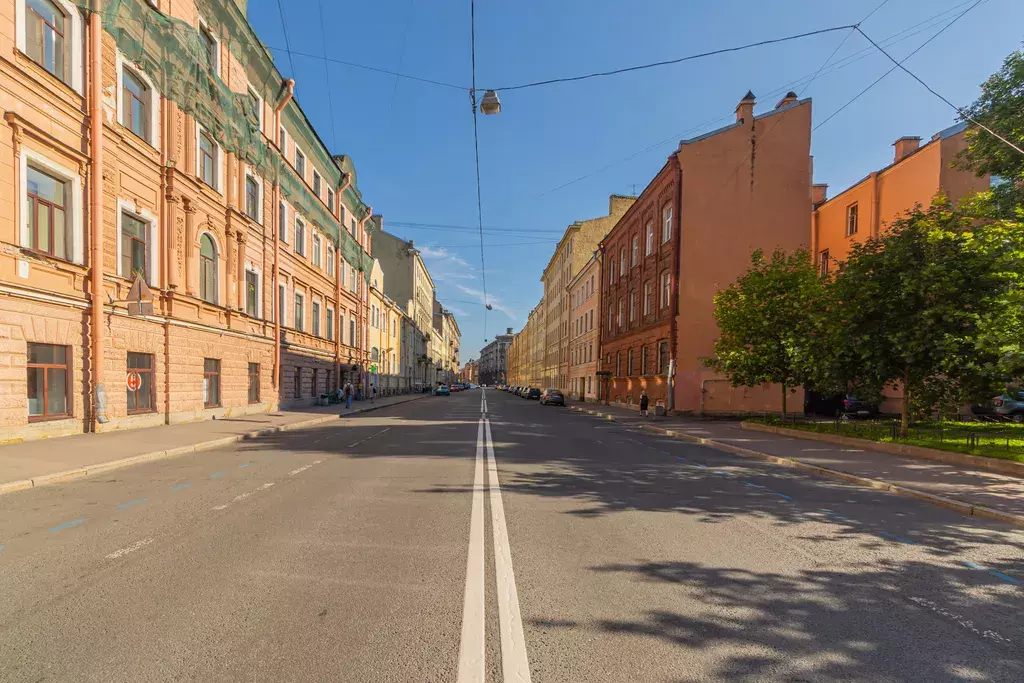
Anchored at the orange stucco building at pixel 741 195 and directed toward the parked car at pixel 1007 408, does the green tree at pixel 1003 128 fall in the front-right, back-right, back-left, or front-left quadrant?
front-right

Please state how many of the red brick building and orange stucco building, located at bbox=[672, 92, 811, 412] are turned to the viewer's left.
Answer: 2

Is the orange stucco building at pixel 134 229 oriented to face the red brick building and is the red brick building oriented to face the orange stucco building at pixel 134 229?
no

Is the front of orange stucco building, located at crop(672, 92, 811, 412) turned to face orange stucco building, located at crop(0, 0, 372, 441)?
no

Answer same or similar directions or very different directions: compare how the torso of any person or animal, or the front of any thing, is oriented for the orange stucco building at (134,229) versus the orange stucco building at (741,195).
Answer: very different directions

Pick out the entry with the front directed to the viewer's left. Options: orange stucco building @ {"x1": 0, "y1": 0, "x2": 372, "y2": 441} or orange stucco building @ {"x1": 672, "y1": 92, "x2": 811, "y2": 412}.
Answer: orange stucco building @ {"x1": 672, "y1": 92, "x2": 811, "y2": 412}

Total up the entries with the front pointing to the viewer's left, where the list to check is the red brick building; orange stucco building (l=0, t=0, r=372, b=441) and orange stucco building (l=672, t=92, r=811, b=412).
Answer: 2

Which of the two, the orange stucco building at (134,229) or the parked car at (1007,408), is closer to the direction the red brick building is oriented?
the orange stucco building

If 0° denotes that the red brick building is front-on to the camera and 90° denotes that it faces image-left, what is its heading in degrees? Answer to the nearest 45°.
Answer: approximately 90°

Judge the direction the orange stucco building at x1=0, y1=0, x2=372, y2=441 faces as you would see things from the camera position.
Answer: facing the viewer and to the right of the viewer

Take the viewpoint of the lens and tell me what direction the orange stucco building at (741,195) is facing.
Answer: facing to the left of the viewer
